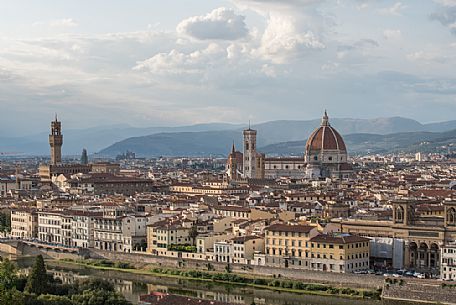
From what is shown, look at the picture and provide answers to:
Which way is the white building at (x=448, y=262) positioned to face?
toward the camera

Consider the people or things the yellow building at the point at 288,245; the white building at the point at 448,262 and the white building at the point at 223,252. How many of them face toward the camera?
3

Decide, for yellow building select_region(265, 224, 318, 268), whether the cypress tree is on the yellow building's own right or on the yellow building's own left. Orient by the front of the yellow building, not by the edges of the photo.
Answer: on the yellow building's own right

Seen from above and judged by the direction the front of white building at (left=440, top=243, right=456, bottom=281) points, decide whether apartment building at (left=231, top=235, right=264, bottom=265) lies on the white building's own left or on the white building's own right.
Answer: on the white building's own right

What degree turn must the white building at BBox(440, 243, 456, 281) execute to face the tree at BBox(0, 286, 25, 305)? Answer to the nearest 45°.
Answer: approximately 45° to its right

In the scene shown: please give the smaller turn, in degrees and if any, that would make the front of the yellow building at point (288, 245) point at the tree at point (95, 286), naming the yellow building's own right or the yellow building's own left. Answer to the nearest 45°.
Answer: approximately 45° to the yellow building's own right

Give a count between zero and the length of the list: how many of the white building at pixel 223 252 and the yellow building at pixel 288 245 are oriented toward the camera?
2

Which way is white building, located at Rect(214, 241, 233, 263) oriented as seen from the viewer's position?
toward the camera

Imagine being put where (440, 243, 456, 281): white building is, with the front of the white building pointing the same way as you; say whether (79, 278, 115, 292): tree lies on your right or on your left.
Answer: on your right

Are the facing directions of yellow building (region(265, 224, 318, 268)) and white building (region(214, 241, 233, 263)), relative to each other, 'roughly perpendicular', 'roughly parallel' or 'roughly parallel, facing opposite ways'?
roughly parallel

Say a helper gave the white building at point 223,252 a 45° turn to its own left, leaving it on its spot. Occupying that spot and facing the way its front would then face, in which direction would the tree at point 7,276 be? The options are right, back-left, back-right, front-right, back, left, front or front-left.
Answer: right

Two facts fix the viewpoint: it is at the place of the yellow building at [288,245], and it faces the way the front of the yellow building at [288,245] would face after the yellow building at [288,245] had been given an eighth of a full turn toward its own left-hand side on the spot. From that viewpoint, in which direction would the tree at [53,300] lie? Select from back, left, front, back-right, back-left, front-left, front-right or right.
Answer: right

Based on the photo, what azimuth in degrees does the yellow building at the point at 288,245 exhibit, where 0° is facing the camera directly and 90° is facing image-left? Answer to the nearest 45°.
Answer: approximately 0°

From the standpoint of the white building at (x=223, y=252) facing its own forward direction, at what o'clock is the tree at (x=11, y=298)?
The tree is roughly at 1 o'clock from the white building.

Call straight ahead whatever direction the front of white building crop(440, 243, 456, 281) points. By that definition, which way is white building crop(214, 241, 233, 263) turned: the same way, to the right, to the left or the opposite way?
the same way

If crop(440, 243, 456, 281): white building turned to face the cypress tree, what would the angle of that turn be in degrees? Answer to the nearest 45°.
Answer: approximately 45° to its right
